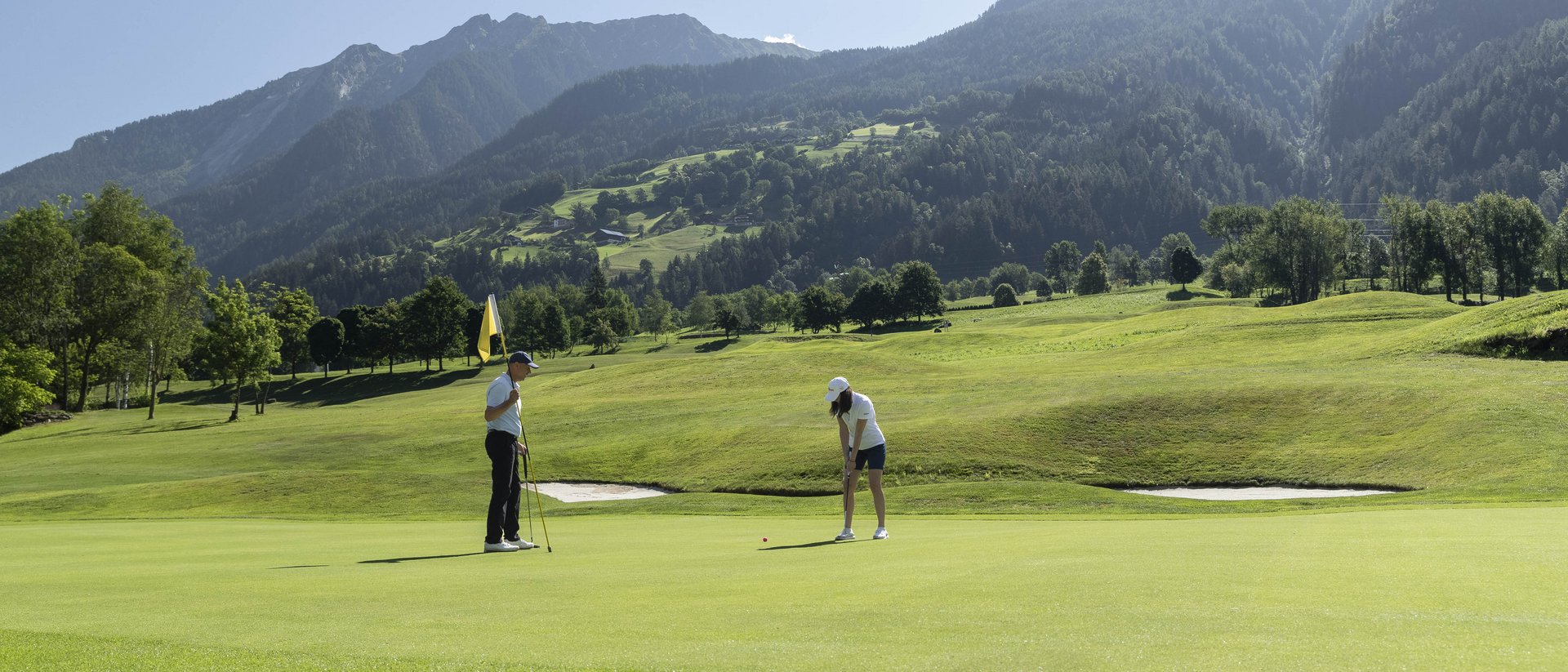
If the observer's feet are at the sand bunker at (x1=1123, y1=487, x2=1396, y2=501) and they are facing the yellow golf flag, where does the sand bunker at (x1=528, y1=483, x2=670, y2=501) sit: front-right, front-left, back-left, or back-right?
front-right

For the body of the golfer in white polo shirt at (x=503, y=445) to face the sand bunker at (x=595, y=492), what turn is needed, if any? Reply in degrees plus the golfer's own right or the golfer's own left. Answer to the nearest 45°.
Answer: approximately 90° to the golfer's own left

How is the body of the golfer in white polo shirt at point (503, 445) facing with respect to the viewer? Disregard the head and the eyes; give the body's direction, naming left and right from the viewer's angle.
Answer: facing to the right of the viewer

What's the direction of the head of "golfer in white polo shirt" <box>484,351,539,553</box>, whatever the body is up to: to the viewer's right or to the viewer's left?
to the viewer's right

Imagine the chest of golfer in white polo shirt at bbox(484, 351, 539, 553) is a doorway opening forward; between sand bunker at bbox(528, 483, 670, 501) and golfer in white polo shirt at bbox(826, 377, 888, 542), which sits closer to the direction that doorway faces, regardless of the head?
the golfer in white polo shirt

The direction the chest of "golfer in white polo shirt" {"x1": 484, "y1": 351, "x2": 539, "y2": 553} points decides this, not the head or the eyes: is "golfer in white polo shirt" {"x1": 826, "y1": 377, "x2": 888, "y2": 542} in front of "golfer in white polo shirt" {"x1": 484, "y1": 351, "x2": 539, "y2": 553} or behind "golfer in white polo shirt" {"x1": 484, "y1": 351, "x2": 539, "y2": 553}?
in front

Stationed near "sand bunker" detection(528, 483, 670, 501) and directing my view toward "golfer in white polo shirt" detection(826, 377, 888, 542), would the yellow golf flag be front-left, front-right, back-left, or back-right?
front-right

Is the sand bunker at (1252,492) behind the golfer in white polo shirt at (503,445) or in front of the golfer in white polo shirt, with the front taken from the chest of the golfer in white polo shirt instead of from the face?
in front
